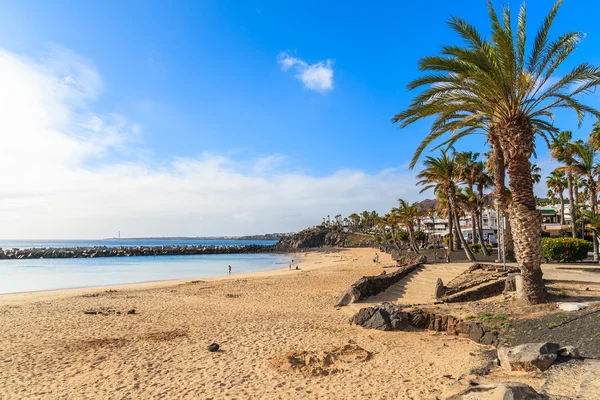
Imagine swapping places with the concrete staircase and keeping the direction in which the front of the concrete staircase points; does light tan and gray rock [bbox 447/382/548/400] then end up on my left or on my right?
on my left

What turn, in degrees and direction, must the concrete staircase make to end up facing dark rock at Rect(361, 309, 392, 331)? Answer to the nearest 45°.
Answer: approximately 45° to its left

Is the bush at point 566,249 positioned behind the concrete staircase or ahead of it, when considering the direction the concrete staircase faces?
behind

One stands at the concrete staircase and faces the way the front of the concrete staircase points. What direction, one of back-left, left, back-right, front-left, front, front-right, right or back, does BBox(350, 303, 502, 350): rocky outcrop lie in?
front-left

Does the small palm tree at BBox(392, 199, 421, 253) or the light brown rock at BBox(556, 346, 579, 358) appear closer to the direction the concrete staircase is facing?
the light brown rock

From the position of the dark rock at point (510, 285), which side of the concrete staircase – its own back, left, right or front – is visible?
left

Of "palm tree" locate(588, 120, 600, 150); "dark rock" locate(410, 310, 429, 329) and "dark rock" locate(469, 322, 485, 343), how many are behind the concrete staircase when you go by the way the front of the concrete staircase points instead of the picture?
1

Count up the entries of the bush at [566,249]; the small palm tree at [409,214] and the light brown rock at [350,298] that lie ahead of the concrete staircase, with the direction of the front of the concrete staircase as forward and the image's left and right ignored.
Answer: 1

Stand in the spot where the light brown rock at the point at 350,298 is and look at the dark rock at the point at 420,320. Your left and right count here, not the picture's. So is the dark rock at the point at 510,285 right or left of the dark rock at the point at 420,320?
left

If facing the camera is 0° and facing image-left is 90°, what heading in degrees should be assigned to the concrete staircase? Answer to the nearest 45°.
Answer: approximately 45°

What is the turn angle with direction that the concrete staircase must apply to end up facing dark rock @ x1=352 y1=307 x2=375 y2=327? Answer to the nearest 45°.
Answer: approximately 45° to its left
